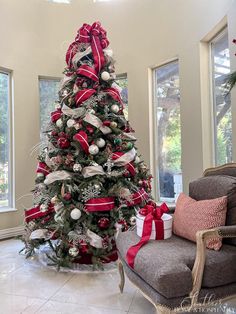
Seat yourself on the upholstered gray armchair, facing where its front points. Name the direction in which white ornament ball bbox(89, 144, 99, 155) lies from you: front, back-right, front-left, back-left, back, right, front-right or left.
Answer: right

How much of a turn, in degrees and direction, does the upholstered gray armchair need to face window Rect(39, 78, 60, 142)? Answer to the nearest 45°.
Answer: approximately 90° to its right

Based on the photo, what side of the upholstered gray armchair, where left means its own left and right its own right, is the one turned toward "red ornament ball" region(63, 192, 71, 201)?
right

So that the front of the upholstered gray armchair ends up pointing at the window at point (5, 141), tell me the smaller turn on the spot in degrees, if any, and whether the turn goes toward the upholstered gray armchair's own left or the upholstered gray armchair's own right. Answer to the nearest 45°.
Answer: approximately 90° to the upholstered gray armchair's own right

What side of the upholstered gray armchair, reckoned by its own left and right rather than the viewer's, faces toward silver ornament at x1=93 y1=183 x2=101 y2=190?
right

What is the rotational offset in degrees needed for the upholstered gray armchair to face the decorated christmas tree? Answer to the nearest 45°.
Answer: approximately 90° to its right

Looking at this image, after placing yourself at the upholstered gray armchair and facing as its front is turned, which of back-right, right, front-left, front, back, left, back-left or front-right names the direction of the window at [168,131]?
back-right

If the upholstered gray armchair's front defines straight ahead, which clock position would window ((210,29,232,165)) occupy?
The window is roughly at 5 o'clock from the upholstered gray armchair.

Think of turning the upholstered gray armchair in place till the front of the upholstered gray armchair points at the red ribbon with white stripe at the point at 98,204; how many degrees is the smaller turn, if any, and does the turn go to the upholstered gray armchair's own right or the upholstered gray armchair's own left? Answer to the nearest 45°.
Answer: approximately 90° to the upholstered gray armchair's own right

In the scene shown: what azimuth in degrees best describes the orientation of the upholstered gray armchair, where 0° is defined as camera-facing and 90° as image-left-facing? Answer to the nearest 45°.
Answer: approximately 45°

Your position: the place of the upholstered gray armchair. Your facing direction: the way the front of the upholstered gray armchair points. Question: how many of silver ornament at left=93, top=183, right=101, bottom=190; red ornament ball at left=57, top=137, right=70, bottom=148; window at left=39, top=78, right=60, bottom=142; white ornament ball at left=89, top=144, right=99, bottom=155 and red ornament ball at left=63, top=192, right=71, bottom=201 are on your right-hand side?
5

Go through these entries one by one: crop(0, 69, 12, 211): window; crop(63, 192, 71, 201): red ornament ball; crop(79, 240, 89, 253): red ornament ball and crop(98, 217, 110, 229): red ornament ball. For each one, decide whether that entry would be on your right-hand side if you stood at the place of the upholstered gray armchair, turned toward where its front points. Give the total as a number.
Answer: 4
